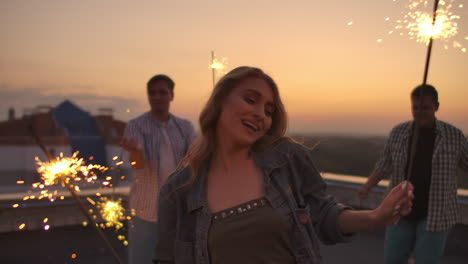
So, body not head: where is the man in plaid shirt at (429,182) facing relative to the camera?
toward the camera

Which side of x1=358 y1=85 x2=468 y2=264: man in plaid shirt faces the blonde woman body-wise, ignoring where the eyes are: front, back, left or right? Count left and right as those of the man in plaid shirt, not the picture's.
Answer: front

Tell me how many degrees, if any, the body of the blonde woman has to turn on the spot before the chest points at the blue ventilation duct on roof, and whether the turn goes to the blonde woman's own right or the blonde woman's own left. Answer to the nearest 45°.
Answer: approximately 135° to the blonde woman's own right

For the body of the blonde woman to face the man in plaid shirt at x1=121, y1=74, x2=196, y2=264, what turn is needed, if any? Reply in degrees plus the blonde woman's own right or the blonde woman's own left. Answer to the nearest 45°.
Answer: approximately 135° to the blonde woman's own right

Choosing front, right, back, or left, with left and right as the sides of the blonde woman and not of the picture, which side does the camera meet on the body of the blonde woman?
front

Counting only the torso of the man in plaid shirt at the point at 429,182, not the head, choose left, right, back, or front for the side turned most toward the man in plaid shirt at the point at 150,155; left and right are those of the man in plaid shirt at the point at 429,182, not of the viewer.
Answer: right

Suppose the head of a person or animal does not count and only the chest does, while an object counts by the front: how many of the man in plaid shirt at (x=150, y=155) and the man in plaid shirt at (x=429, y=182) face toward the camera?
2

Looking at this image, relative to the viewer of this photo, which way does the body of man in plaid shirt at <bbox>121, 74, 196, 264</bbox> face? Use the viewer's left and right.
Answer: facing the viewer

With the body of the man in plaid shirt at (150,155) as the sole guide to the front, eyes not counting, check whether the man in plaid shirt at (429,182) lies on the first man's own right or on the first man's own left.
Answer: on the first man's own left

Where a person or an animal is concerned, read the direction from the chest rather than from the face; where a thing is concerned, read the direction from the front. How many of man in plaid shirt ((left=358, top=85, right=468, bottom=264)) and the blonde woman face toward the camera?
2

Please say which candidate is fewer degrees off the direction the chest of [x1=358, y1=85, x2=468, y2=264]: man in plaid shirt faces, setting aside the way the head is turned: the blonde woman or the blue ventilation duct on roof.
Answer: the blonde woman

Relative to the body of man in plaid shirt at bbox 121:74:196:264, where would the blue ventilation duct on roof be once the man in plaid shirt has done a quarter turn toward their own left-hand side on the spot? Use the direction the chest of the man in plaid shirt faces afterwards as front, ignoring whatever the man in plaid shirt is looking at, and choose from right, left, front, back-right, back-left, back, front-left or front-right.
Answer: left

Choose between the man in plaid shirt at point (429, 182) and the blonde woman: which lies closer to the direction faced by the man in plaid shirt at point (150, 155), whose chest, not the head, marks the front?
the blonde woman

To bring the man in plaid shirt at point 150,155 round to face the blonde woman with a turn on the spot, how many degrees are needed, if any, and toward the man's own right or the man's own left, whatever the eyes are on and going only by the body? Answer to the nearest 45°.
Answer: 0° — they already face them
